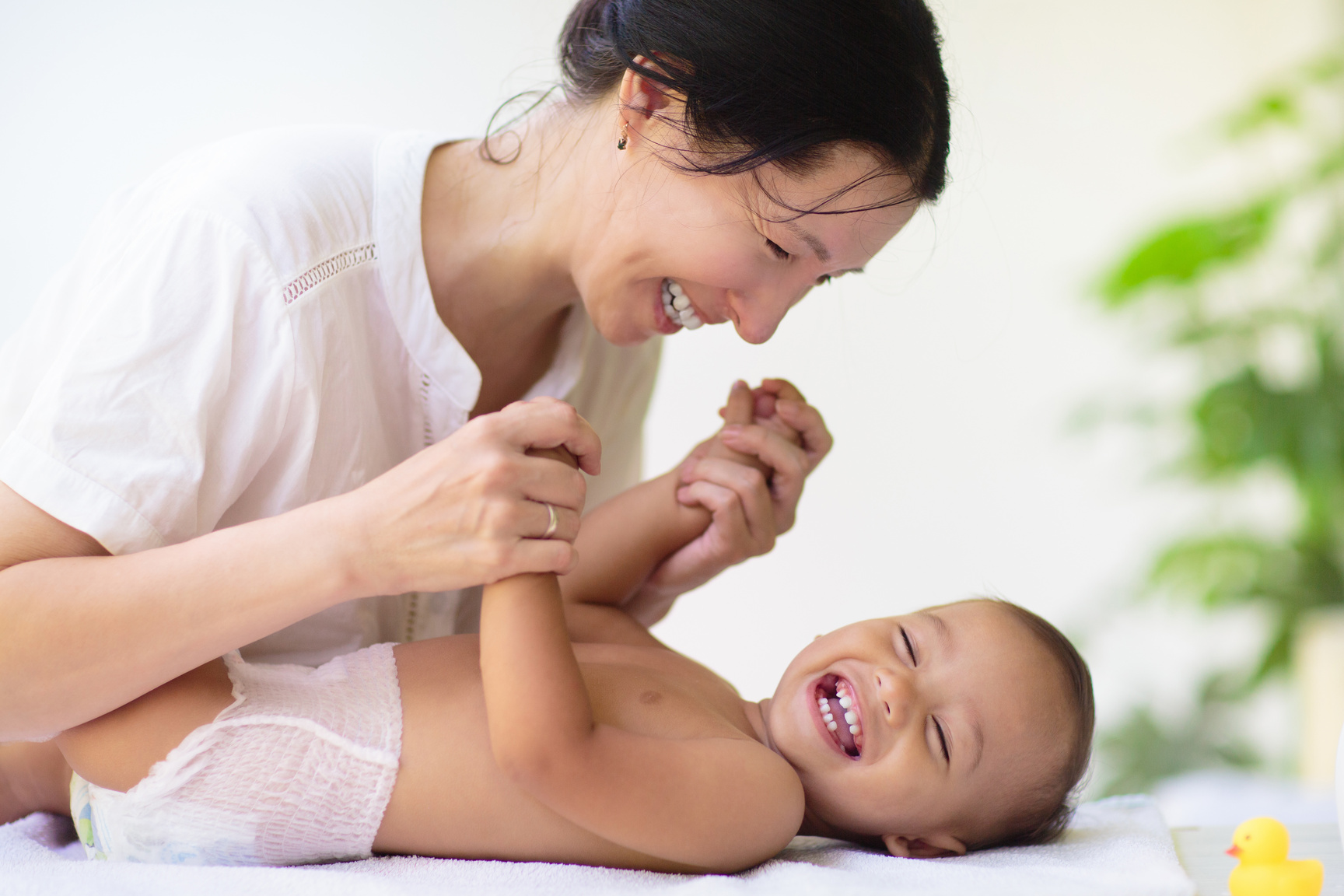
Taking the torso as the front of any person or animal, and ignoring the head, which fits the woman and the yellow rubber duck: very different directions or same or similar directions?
very different directions

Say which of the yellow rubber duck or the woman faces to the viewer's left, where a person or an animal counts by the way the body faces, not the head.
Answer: the yellow rubber duck

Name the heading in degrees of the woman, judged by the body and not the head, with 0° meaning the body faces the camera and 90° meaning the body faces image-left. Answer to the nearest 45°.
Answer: approximately 315°

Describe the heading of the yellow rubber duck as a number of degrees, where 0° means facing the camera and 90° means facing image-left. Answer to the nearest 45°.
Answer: approximately 90°

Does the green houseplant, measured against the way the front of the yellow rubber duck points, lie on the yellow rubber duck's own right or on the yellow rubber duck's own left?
on the yellow rubber duck's own right

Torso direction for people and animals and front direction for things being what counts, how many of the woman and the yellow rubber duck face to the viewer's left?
1
